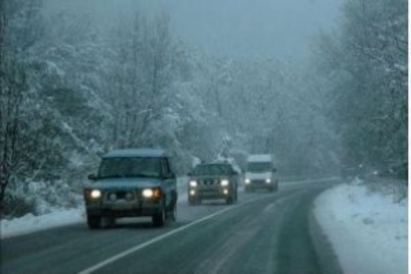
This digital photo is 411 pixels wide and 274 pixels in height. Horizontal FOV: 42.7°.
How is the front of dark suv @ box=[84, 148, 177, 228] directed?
toward the camera

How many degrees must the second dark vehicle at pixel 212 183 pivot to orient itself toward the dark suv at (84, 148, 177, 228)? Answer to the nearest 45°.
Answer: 0° — it already faces it

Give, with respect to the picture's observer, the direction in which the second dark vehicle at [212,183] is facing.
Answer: facing the viewer

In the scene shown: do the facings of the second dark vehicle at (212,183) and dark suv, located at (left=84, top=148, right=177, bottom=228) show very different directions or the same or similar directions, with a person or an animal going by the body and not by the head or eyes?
same or similar directions

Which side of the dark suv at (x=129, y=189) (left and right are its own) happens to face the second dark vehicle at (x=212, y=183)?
back
